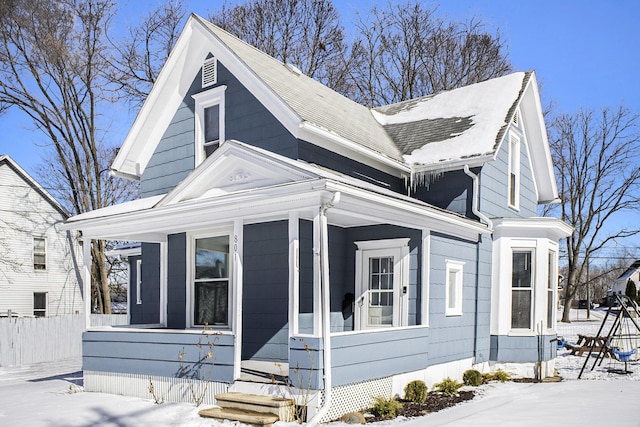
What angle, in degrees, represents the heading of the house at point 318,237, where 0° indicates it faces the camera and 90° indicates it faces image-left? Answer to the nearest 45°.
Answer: approximately 45°

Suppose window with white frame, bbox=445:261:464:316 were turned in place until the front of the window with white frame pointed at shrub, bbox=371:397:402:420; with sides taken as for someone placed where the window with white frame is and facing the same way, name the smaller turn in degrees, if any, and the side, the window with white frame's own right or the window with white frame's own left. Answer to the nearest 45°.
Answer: approximately 45° to the window with white frame's own right

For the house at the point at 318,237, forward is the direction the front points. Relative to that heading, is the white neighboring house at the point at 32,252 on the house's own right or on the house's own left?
on the house's own right

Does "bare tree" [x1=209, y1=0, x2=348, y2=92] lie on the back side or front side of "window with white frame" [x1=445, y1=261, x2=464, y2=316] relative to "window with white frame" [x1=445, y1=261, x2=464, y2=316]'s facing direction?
on the back side
